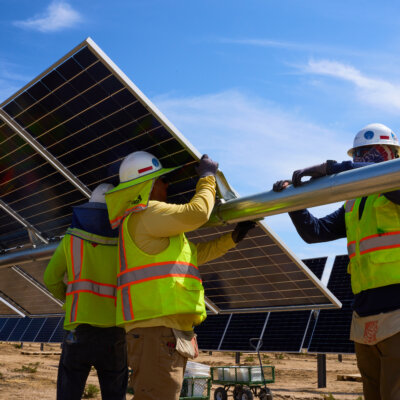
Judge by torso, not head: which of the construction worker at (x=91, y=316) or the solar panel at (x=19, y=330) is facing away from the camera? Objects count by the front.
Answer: the construction worker

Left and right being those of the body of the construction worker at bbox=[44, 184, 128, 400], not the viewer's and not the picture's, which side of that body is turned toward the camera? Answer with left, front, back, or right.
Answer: back

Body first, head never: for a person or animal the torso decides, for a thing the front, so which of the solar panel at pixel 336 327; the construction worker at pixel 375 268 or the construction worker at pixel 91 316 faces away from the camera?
the construction worker at pixel 91 316

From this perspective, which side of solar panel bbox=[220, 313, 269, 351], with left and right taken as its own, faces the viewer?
front

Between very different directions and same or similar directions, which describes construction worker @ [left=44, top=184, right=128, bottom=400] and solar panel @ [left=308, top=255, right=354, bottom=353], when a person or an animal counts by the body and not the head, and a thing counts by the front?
very different directions

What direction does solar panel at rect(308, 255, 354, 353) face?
toward the camera

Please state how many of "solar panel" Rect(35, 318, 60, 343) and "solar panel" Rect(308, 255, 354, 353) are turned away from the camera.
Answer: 0

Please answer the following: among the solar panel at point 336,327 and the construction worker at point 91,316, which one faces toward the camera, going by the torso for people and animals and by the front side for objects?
the solar panel

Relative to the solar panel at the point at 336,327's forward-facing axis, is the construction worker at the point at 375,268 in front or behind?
in front

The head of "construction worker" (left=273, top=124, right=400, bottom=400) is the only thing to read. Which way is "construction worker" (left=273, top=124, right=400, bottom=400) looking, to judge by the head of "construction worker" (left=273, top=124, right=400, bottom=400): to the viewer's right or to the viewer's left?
to the viewer's left

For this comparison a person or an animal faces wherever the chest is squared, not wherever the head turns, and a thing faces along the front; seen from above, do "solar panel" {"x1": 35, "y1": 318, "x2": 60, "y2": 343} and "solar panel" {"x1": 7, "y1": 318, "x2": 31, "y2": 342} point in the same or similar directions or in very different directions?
same or similar directions

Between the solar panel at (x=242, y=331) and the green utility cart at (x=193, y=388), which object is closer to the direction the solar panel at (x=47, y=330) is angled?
the green utility cart

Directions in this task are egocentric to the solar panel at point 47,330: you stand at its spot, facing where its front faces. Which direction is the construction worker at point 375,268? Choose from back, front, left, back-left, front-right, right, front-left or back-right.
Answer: front

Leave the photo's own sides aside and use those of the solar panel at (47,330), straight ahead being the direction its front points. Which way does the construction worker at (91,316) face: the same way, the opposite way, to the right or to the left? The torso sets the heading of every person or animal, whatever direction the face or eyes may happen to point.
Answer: the opposite way

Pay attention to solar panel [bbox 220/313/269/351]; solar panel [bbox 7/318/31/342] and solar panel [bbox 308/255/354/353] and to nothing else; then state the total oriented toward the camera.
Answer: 3

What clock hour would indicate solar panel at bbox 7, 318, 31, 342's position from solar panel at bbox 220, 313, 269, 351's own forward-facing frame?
solar panel at bbox 7, 318, 31, 342 is roughly at 4 o'clock from solar panel at bbox 220, 313, 269, 351.

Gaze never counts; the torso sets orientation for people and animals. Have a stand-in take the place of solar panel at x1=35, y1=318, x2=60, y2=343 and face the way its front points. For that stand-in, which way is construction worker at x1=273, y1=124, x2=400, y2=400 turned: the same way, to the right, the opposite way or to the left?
to the right

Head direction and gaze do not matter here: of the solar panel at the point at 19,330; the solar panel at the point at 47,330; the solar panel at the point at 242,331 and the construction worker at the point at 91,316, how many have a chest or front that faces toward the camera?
3

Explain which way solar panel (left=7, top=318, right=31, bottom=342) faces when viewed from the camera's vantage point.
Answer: facing the viewer

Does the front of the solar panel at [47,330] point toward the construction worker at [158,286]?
yes
